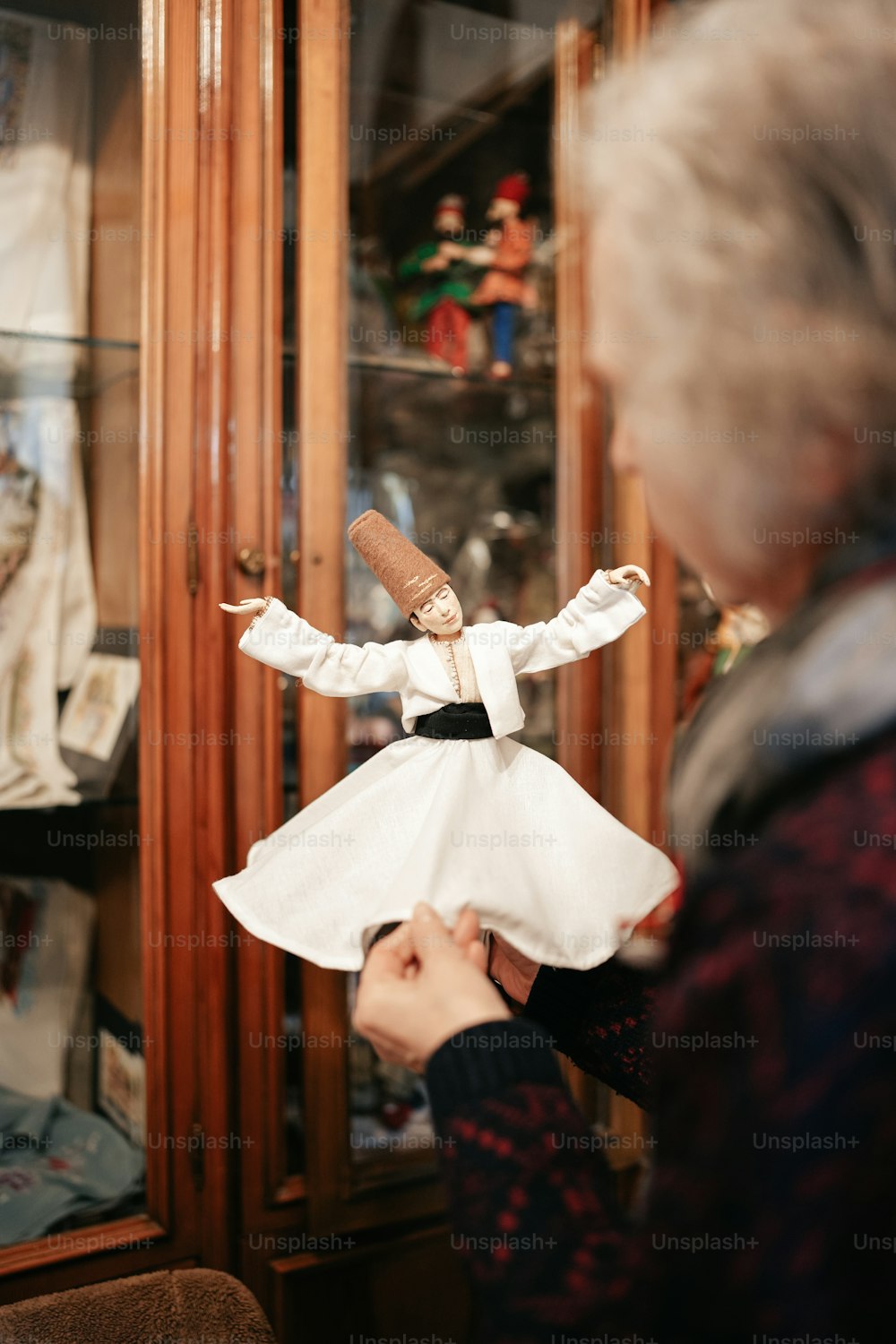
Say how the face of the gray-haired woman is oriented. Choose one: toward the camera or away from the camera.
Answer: away from the camera

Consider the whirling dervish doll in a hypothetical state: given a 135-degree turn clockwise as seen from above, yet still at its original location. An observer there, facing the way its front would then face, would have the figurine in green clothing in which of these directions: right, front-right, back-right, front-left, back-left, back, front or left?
front-right

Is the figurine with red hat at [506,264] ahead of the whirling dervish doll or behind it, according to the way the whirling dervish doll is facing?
behind

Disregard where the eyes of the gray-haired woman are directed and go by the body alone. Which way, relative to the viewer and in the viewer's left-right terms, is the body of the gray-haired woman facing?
facing away from the viewer and to the left of the viewer
